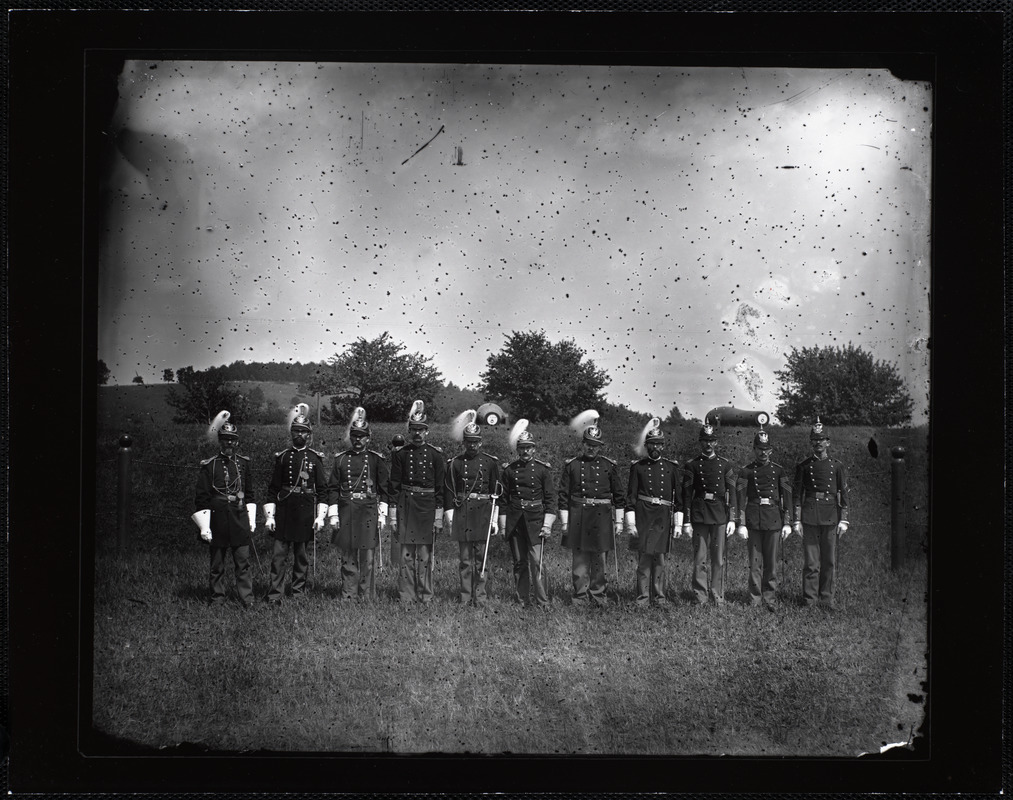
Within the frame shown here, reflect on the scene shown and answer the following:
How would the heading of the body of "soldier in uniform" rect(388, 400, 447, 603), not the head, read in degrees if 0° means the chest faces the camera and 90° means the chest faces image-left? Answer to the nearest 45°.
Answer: approximately 0°

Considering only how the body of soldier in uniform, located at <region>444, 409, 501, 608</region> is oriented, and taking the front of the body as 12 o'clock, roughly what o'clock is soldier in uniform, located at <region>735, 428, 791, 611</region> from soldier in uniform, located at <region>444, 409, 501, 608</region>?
soldier in uniform, located at <region>735, 428, 791, 611</region> is roughly at 9 o'clock from soldier in uniform, located at <region>444, 409, 501, 608</region>.

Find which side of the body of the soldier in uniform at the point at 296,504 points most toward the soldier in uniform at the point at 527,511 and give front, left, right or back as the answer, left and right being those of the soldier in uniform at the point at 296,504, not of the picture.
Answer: left

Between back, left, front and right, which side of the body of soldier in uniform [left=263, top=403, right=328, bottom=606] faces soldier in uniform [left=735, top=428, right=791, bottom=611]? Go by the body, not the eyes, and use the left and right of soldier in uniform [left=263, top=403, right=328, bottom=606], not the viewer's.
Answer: left

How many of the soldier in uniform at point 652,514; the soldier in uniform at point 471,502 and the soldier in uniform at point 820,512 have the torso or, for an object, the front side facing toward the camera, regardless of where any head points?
3

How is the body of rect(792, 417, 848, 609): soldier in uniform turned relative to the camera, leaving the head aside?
toward the camera

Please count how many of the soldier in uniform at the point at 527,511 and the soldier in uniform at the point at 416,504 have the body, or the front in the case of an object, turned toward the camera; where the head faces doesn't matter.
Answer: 2

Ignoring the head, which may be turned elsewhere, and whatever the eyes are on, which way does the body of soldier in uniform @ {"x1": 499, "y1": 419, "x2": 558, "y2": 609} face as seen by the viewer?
toward the camera
